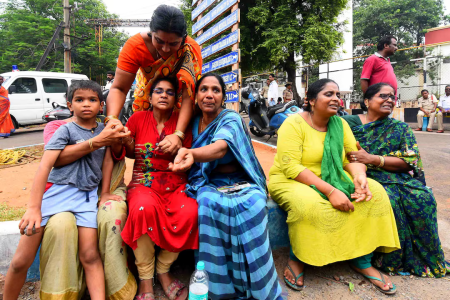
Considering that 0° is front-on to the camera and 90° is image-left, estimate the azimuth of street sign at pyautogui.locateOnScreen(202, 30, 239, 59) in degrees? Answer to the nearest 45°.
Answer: approximately 45°

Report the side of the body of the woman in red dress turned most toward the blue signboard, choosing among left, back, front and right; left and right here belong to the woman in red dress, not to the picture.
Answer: back

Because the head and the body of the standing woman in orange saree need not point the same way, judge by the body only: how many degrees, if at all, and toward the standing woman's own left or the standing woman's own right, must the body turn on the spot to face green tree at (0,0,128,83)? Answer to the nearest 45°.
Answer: approximately 180°

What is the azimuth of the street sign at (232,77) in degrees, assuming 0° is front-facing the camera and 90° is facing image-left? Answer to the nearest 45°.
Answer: approximately 45°

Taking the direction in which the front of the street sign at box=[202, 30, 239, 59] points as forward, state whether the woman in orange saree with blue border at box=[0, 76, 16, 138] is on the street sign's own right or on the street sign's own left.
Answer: on the street sign's own right
